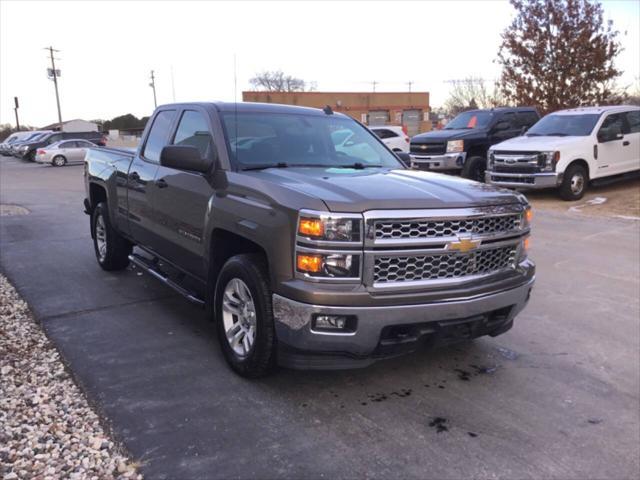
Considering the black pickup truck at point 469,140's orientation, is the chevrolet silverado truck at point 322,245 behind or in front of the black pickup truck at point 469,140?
in front

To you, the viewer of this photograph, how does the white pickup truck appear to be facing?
facing the viewer and to the left of the viewer

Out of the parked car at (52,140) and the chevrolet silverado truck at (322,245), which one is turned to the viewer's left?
the parked car

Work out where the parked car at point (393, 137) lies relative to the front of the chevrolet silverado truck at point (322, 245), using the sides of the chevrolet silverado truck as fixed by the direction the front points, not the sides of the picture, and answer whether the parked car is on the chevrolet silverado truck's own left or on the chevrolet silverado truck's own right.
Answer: on the chevrolet silverado truck's own left

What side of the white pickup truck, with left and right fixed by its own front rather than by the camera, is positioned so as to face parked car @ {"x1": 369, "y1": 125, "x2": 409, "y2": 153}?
right

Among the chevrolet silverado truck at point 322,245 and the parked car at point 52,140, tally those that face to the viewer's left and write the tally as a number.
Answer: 1

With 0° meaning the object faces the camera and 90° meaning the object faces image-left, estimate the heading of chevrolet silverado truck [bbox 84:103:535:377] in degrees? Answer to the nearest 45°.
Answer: approximately 315°

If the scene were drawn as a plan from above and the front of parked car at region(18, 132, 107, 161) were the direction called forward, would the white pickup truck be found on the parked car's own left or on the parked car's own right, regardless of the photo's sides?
on the parked car's own left

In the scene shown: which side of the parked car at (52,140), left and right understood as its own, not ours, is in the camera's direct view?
left

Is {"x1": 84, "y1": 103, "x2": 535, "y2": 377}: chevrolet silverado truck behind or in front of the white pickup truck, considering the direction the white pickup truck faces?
in front
